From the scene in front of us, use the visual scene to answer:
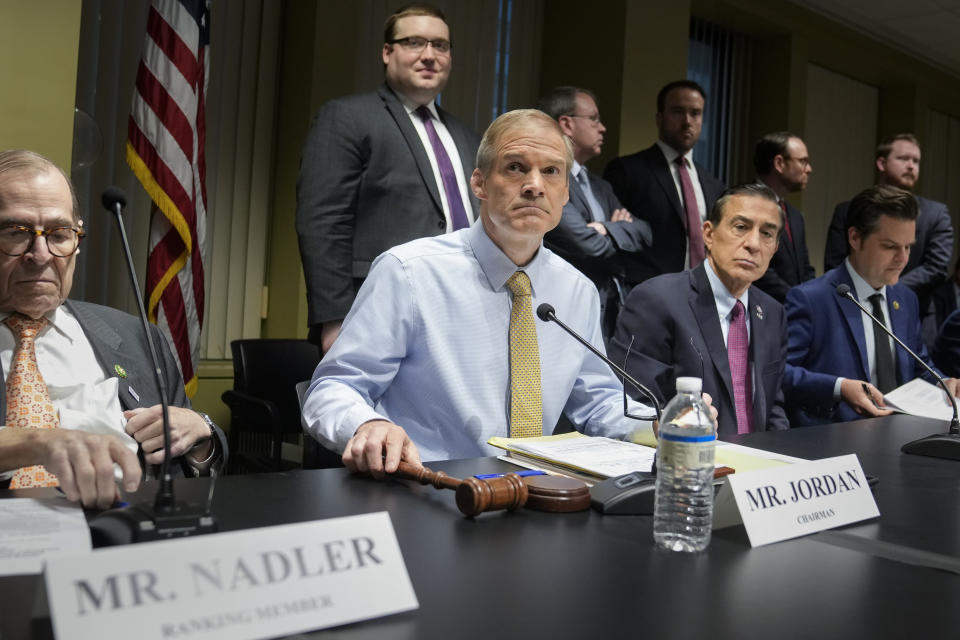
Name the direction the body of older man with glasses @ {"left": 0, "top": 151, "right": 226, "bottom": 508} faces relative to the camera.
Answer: toward the camera

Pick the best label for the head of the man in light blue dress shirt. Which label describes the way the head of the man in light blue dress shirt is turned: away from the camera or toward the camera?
toward the camera

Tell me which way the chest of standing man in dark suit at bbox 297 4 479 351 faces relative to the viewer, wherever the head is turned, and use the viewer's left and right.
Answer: facing the viewer and to the right of the viewer

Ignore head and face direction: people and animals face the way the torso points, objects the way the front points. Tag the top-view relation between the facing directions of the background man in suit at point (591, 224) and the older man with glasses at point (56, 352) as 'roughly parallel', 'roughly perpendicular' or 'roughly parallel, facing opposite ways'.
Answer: roughly parallel

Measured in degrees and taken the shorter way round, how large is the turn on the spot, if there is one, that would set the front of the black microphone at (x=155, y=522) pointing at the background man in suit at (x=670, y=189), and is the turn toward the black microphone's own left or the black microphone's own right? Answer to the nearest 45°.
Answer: approximately 90° to the black microphone's own right

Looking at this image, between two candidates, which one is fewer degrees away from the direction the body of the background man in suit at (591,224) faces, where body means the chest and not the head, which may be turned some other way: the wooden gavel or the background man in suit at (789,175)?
the wooden gavel

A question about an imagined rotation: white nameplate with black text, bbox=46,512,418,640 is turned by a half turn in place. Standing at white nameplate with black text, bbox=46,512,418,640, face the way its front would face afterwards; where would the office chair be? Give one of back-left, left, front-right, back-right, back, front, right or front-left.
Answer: front-right

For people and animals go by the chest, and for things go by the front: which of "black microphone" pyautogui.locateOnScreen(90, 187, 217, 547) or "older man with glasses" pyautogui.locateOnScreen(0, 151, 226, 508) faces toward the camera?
the older man with glasses

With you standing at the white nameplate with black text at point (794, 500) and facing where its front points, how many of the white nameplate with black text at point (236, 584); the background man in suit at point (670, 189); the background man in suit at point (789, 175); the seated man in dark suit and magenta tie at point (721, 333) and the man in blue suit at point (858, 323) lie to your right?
1

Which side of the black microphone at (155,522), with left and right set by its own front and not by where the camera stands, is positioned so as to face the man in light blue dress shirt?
right

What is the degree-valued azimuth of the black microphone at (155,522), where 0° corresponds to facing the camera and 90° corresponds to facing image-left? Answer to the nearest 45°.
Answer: approximately 135°

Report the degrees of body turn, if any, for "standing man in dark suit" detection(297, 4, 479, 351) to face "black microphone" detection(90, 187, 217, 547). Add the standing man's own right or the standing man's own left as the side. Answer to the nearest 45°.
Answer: approximately 45° to the standing man's own right

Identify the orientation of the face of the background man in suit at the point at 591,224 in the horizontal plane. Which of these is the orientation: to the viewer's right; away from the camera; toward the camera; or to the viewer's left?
to the viewer's right

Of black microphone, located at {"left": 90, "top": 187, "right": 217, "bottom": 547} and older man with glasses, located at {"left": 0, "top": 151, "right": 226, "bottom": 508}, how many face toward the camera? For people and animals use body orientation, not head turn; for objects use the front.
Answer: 1

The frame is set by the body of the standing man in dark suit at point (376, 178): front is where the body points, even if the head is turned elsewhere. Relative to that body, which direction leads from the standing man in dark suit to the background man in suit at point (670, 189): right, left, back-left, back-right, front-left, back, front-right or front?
left

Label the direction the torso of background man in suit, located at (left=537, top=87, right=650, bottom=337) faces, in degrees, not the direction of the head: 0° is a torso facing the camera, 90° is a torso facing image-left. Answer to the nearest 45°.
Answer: approximately 315°

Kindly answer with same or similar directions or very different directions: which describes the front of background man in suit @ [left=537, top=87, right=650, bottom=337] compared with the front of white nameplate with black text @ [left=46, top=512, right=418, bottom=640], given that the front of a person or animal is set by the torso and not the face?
same or similar directions

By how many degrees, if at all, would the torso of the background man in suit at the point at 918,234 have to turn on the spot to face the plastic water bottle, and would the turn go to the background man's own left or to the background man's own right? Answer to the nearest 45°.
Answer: approximately 45° to the background man's own right

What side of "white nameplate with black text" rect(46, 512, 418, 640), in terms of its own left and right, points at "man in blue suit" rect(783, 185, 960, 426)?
left

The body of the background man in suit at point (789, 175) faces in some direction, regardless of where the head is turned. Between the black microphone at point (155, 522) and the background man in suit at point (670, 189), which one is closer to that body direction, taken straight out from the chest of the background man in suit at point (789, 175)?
the black microphone
